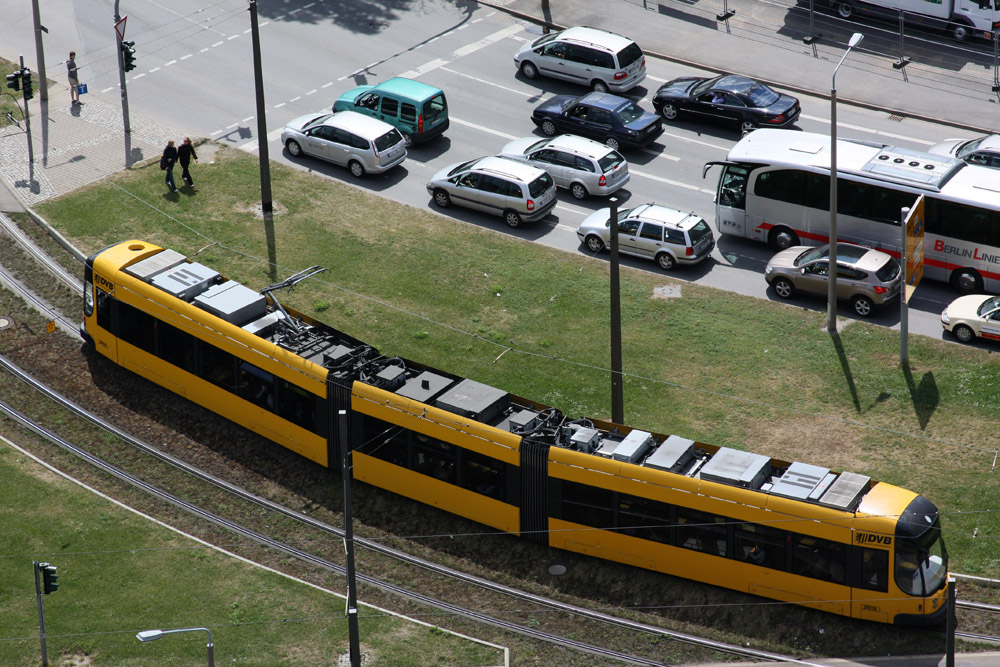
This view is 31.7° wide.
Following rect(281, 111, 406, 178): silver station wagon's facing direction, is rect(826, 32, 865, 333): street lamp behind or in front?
behind

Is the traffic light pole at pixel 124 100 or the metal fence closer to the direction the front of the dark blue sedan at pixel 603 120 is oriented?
the traffic light pole

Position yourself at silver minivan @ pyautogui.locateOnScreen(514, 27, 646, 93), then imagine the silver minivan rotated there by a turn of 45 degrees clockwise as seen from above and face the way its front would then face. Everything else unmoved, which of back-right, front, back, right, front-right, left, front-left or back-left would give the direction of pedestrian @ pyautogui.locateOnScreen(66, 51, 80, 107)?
left

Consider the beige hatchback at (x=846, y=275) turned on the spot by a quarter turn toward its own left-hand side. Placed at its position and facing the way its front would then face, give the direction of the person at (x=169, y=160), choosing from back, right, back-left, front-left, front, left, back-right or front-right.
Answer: front-right

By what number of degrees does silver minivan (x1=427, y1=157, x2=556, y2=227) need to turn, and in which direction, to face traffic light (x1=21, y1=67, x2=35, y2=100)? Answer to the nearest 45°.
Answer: approximately 45° to its left

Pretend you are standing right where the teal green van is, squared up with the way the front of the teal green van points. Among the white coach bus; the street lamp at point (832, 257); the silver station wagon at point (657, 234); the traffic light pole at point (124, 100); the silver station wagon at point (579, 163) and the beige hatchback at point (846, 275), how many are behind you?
5

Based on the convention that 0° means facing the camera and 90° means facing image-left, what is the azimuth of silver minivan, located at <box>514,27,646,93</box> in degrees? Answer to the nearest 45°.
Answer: approximately 135°

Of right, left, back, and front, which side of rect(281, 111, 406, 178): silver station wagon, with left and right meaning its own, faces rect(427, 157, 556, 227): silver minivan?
back

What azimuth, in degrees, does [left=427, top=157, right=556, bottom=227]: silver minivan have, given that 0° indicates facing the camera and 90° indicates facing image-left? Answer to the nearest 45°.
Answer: approximately 135°

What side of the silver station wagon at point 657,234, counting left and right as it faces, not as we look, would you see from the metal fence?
right

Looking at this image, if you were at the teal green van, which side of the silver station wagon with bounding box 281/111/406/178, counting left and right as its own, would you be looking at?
right
